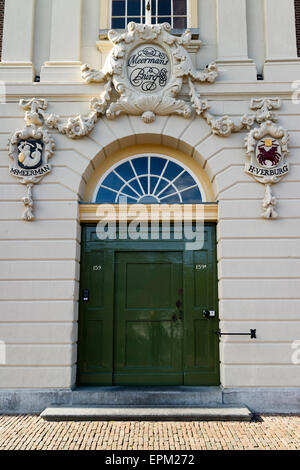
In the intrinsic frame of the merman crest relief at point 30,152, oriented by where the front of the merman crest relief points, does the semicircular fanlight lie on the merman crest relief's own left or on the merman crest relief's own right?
on the merman crest relief's own left

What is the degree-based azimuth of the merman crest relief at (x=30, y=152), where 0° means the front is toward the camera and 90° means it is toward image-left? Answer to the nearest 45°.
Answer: approximately 0°

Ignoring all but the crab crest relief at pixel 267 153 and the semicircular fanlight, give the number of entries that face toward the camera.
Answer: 2
